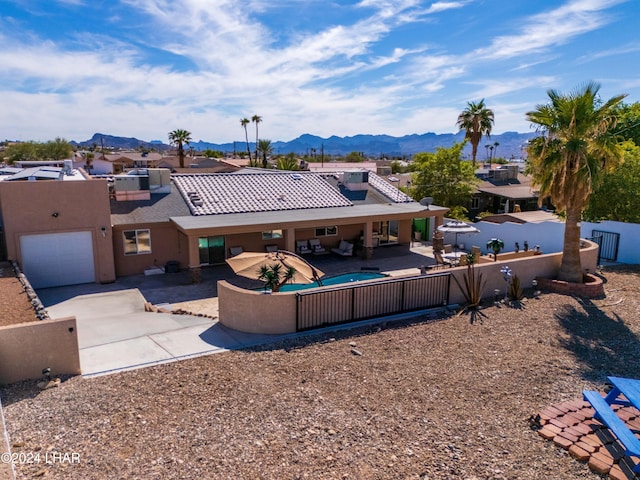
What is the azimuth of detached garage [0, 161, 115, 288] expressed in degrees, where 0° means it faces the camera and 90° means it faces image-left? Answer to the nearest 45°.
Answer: approximately 0°

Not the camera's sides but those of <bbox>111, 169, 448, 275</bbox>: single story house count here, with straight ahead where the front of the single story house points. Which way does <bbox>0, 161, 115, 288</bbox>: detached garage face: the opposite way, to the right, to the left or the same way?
the opposite way

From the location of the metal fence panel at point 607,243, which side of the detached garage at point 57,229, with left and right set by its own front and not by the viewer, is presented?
left

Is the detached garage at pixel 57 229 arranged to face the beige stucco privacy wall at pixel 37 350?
yes

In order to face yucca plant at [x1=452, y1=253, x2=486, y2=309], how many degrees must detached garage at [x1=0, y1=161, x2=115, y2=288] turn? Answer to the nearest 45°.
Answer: approximately 45° to its left

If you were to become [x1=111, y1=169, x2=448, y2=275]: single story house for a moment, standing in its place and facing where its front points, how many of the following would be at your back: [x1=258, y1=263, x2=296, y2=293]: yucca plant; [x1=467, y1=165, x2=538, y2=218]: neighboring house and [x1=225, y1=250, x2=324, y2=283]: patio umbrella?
2

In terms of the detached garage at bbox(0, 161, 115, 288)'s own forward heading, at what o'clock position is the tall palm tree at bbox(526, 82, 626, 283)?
The tall palm tree is roughly at 10 o'clock from the detached garage.

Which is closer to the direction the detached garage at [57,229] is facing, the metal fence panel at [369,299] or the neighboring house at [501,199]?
the metal fence panel

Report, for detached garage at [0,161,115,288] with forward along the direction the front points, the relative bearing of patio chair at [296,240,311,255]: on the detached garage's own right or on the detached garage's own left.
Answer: on the detached garage's own left

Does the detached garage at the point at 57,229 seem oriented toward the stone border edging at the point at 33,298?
yes

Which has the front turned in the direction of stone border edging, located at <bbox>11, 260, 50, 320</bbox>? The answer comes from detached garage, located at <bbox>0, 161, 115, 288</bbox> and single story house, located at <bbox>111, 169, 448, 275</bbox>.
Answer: the detached garage

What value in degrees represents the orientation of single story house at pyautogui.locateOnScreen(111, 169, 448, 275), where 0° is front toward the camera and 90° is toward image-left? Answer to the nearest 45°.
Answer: approximately 180°

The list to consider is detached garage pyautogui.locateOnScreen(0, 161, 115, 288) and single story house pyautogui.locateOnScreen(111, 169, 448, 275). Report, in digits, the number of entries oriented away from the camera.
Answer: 1

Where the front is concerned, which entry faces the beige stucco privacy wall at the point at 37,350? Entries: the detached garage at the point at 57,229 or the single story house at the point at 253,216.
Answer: the detached garage
